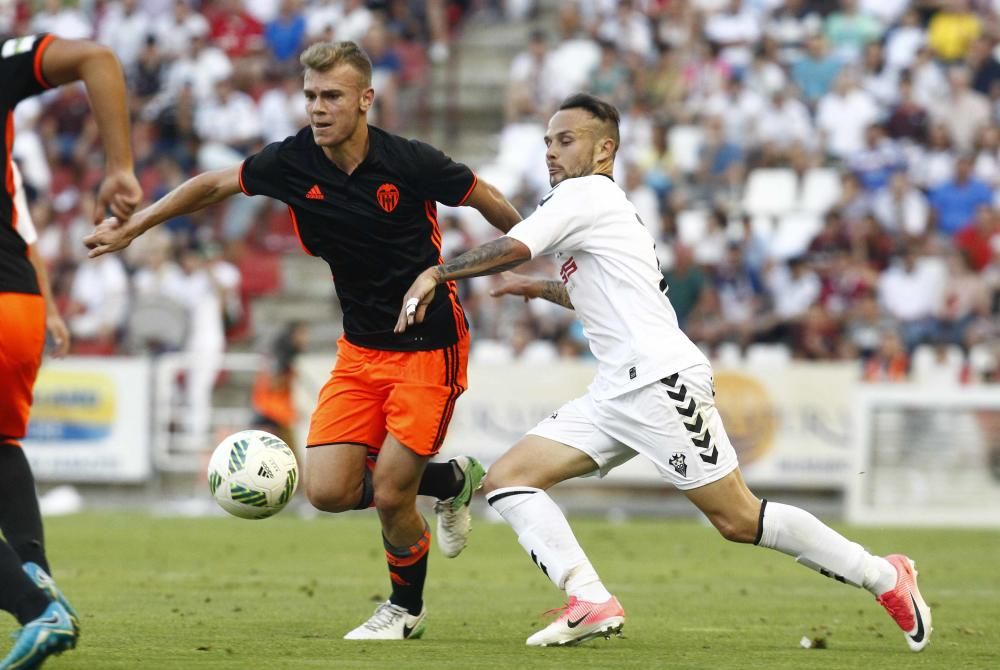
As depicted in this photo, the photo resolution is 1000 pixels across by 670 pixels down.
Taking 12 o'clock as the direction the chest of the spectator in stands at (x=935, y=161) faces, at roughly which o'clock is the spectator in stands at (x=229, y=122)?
the spectator in stands at (x=229, y=122) is roughly at 3 o'clock from the spectator in stands at (x=935, y=161).

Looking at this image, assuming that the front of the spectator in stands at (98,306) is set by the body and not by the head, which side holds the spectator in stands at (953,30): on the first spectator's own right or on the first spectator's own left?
on the first spectator's own left

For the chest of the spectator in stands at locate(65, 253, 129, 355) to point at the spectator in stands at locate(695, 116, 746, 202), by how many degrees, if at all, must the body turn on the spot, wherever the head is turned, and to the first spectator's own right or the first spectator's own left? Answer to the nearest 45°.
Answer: approximately 90° to the first spectator's own left

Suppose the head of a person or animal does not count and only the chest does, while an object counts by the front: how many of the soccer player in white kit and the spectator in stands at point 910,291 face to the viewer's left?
1

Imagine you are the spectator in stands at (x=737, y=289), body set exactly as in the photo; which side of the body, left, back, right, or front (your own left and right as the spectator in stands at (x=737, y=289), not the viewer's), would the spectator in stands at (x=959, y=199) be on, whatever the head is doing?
left

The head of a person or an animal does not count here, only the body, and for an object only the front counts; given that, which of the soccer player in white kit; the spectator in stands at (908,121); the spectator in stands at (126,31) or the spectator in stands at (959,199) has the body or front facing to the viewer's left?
the soccer player in white kit

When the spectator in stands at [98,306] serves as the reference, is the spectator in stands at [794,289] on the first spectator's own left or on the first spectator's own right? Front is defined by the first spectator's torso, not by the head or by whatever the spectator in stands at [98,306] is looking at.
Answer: on the first spectator's own left
